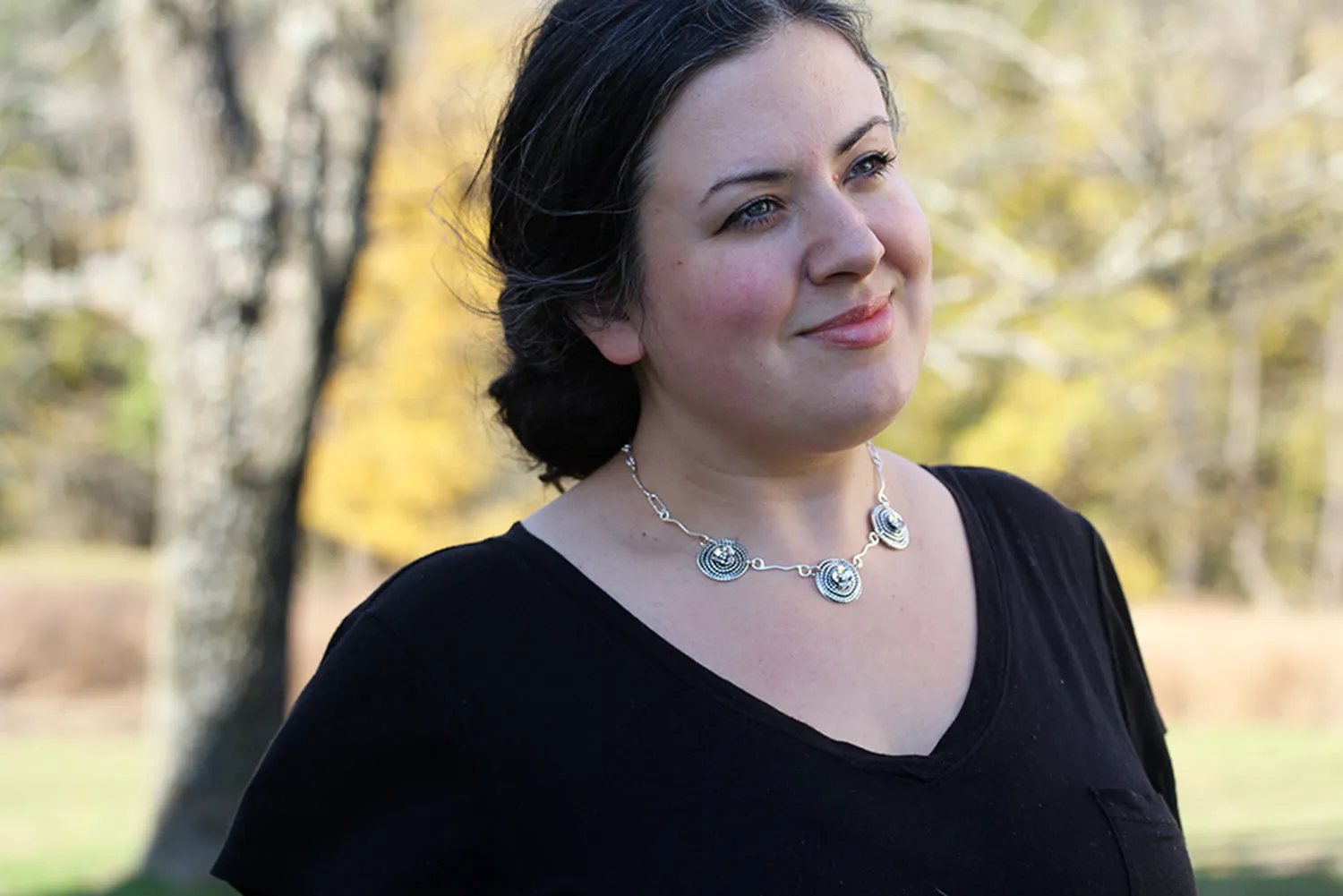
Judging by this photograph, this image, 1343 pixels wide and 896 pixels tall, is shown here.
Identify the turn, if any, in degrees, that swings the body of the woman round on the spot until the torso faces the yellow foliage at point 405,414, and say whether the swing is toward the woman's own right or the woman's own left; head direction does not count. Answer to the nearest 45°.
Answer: approximately 135° to the woman's own left

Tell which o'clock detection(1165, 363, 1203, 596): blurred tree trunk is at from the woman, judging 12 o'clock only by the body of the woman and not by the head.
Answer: The blurred tree trunk is roughly at 8 o'clock from the woman.

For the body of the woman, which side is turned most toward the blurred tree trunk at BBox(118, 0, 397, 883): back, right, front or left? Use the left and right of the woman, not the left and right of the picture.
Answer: back

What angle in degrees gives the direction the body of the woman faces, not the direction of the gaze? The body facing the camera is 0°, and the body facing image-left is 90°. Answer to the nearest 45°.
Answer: approximately 315°

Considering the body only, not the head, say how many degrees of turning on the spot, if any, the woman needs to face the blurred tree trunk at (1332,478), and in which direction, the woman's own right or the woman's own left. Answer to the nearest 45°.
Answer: approximately 90° to the woman's own left
